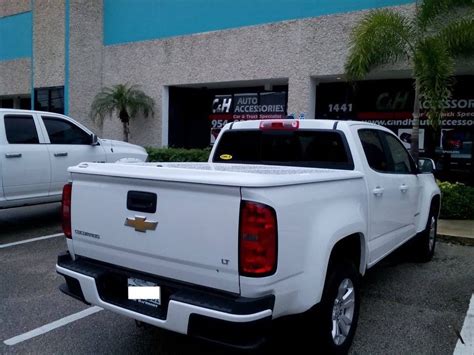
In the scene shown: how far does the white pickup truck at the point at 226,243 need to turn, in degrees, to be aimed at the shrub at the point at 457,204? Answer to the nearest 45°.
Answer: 0° — it already faces it

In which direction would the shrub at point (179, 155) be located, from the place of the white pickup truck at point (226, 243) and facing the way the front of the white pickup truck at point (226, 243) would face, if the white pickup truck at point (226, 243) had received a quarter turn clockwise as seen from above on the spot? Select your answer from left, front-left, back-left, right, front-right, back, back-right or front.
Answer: back-left

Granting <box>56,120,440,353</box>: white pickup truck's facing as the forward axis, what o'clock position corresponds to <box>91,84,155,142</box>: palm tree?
The palm tree is roughly at 10 o'clock from the white pickup truck.

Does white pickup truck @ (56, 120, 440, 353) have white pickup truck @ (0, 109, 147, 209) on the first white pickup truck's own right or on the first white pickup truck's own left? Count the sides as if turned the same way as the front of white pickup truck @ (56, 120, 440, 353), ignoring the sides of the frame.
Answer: on the first white pickup truck's own left

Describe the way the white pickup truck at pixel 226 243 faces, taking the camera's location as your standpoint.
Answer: facing away from the viewer and to the right of the viewer

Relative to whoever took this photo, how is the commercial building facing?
facing the viewer and to the left of the viewer

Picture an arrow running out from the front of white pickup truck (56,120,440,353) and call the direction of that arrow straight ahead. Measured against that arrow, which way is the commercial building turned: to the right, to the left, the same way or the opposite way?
the opposite way
